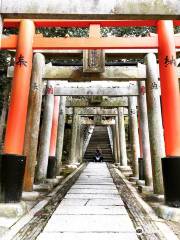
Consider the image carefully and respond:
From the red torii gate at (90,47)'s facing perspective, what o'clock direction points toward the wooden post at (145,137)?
The wooden post is roughly at 7 o'clock from the red torii gate.

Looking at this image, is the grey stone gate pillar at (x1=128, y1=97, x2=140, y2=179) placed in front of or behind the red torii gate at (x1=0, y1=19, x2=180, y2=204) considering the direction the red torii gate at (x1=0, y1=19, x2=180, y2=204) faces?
behind

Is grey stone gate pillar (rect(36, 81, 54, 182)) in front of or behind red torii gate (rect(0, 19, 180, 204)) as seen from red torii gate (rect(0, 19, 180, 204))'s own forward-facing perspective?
behind

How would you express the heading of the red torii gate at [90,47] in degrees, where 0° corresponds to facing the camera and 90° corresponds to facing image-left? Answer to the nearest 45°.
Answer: approximately 0°

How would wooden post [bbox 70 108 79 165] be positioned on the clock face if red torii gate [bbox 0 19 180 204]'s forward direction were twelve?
The wooden post is roughly at 6 o'clock from the red torii gate.

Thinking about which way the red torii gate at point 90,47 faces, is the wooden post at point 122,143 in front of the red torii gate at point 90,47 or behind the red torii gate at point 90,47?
behind
